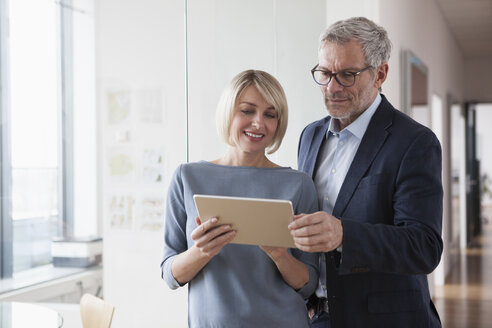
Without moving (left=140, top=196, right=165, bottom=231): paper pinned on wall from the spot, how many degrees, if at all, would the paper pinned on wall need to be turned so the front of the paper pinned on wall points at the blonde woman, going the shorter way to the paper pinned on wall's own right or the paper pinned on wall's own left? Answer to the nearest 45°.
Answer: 0° — it already faces them

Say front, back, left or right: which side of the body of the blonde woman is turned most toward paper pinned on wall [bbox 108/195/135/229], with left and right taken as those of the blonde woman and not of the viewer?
back

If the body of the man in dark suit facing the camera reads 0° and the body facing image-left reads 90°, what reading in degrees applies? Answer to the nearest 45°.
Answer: approximately 45°
